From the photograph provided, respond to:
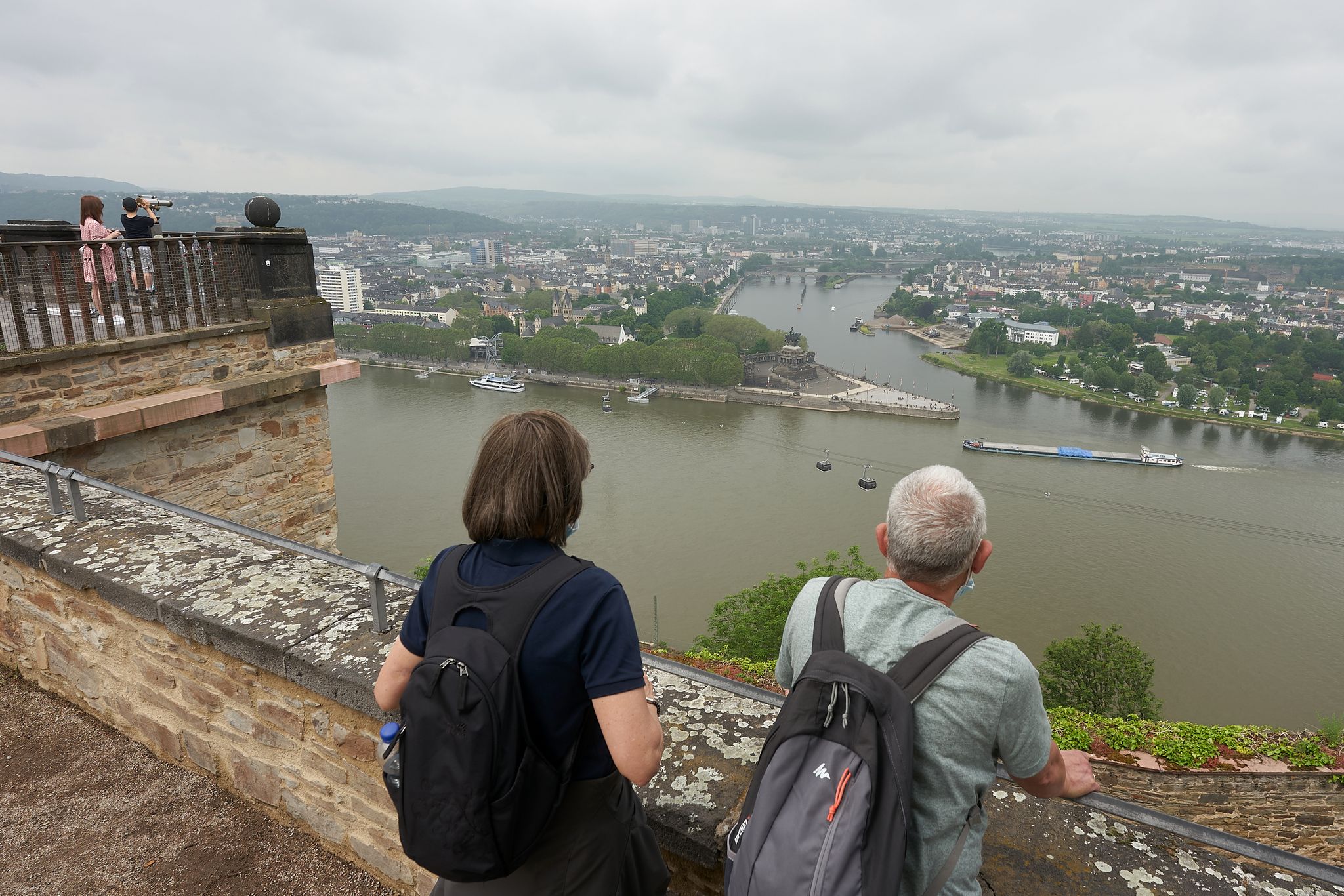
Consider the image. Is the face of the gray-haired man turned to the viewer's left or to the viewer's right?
to the viewer's right

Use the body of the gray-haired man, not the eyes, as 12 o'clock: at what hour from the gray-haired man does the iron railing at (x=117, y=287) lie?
The iron railing is roughly at 10 o'clock from the gray-haired man.

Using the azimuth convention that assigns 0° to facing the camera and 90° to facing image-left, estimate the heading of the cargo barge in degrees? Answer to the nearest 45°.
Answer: approximately 90°

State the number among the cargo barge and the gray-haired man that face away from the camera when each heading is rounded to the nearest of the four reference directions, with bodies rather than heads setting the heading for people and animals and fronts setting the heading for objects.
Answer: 1

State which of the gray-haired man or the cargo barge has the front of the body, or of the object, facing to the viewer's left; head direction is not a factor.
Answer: the cargo barge

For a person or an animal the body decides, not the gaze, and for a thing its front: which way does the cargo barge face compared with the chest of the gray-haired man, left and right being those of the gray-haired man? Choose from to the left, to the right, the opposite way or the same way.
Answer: to the left

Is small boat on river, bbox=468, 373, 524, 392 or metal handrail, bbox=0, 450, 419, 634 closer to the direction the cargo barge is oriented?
the small boat on river

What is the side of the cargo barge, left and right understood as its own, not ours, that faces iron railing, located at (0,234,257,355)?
left

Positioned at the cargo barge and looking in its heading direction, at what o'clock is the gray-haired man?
The gray-haired man is roughly at 9 o'clock from the cargo barge.

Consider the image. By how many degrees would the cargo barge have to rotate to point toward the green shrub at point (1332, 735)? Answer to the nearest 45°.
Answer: approximately 90° to its left

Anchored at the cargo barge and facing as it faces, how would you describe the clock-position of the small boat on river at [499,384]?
The small boat on river is roughly at 12 o'clock from the cargo barge.

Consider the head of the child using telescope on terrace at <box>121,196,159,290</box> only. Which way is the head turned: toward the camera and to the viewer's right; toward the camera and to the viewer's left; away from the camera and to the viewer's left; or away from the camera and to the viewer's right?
away from the camera and to the viewer's right

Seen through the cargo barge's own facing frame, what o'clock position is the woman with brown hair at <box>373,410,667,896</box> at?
The woman with brown hair is roughly at 9 o'clock from the cargo barge.

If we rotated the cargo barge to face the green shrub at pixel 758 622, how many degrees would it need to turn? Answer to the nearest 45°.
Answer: approximately 90° to its left

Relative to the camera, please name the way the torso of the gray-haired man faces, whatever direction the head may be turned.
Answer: away from the camera
